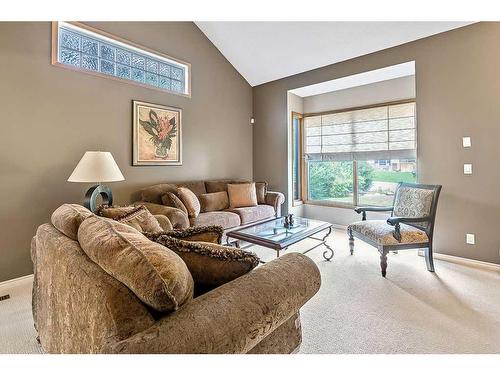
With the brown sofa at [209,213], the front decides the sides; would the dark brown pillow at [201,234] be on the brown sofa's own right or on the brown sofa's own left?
on the brown sofa's own right

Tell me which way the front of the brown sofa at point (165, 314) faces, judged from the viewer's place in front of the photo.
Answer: facing away from the viewer and to the right of the viewer

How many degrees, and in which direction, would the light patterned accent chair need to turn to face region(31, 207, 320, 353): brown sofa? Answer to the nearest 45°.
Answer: approximately 45° to its left

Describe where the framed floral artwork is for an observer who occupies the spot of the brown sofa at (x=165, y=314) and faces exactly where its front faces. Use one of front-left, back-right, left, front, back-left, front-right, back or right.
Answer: front-left

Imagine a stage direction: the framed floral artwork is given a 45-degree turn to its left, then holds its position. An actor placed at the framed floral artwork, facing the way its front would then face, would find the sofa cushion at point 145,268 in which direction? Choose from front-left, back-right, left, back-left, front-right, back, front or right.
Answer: right

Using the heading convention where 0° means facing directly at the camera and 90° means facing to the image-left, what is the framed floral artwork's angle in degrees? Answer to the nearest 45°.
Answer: approximately 315°

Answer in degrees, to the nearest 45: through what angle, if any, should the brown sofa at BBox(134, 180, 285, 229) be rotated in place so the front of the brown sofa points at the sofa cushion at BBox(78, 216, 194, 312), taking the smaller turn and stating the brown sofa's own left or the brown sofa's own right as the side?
approximately 45° to the brown sofa's own right
